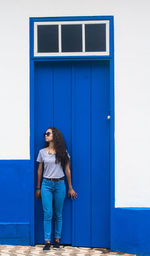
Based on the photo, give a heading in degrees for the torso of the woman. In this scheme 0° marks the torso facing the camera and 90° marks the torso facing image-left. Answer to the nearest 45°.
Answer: approximately 0°

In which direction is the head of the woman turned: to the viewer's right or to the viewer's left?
to the viewer's left
